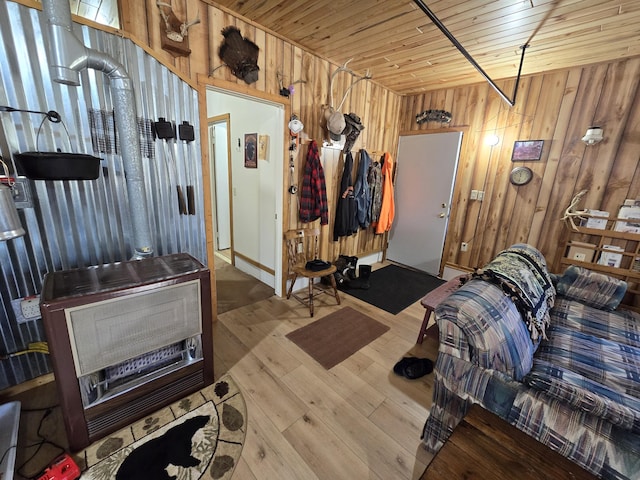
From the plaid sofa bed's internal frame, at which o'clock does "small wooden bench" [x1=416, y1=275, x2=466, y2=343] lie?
The small wooden bench is roughly at 3 o'clock from the plaid sofa bed.

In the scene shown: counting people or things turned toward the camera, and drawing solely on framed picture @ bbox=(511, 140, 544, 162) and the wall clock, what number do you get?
2

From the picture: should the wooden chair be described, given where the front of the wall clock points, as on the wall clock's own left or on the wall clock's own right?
on the wall clock's own right

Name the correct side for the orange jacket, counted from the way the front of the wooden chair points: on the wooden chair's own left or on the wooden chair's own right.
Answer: on the wooden chair's own left

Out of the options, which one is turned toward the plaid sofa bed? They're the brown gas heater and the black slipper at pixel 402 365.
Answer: the brown gas heater

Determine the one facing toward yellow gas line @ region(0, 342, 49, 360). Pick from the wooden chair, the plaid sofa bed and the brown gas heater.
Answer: the plaid sofa bed

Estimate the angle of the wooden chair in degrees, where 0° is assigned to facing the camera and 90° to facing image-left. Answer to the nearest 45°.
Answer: approximately 315°

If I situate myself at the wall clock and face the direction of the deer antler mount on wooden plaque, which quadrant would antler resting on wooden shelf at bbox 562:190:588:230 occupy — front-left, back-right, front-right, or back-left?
back-left

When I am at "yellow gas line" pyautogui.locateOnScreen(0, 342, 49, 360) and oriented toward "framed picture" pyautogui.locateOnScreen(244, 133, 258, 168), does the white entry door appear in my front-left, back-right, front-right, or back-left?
front-right

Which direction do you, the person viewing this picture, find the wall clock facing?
facing the viewer
